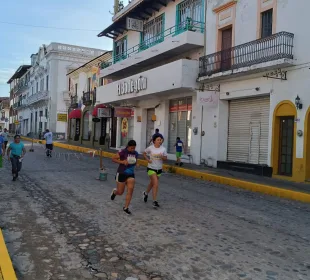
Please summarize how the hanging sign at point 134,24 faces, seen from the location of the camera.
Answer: facing the viewer and to the right of the viewer

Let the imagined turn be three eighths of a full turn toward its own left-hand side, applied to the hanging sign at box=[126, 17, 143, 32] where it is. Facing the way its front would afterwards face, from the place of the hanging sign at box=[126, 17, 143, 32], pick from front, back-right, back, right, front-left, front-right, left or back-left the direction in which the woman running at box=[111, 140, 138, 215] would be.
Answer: back

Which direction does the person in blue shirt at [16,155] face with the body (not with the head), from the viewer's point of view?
toward the camera

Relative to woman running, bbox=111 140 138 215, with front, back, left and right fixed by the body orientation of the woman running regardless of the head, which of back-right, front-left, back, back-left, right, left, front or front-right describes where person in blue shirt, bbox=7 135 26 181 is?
back

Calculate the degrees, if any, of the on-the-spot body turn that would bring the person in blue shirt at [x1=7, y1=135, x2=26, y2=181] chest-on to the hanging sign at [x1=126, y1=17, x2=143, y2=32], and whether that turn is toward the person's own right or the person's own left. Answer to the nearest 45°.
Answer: approximately 135° to the person's own left

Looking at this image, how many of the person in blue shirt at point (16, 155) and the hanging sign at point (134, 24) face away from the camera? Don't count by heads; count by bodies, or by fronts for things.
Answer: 0
